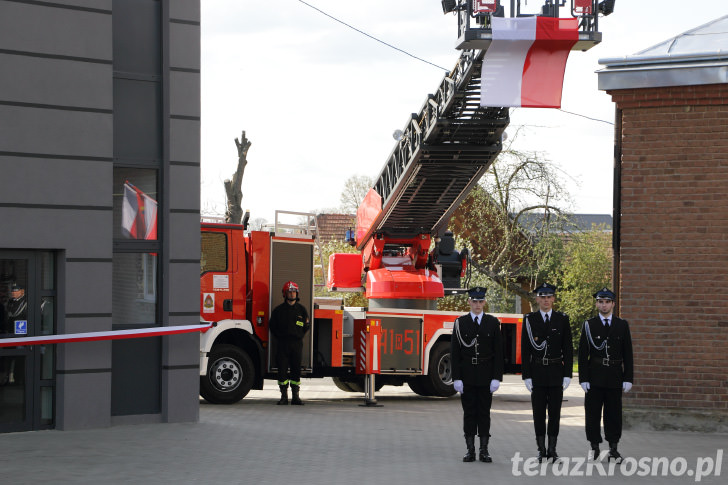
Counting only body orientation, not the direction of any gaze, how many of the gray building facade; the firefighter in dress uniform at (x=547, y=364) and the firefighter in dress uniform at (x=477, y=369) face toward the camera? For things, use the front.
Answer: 3

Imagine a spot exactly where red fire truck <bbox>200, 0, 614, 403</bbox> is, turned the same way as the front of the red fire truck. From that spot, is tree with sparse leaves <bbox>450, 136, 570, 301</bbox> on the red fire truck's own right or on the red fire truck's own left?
on the red fire truck's own right

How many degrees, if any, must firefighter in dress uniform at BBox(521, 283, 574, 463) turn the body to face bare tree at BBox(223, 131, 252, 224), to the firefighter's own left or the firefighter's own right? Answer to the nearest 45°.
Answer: approximately 135° to the firefighter's own right

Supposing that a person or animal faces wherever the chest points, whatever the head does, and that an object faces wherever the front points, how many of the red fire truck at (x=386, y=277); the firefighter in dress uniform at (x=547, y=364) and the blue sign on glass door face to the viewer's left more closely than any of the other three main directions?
1

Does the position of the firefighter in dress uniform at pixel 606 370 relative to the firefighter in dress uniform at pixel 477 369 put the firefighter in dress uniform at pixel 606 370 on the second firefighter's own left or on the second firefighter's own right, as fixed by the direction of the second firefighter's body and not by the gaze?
on the second firefighter's own left

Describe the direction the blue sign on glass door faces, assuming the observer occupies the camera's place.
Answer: facing the viewer

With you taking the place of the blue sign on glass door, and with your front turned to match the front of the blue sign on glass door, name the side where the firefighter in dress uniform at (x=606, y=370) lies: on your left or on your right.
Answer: on your left

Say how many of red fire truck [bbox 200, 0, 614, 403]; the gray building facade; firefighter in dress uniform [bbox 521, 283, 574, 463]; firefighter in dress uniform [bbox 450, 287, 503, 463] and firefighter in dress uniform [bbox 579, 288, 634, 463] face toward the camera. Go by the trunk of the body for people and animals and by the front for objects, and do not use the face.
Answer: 4

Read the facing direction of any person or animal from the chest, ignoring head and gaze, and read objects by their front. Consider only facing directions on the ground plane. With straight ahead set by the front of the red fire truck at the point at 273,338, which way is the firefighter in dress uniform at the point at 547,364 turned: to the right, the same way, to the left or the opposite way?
to the left

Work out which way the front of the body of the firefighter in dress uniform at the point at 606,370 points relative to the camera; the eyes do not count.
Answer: toward the camera

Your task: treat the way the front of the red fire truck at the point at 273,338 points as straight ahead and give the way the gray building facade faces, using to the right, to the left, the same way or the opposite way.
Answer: to the left

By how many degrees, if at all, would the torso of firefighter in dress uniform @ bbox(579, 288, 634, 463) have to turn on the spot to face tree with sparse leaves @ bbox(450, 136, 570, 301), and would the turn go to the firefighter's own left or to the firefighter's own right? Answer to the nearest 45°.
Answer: approximately 180°

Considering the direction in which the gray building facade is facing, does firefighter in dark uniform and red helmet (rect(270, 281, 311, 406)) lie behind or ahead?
behind

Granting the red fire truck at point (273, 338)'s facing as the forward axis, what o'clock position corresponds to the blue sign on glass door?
The blue sign on glass door is roughly at 10 o'clock from the red fire truck.

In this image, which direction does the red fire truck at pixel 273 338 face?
to the viewer's left
